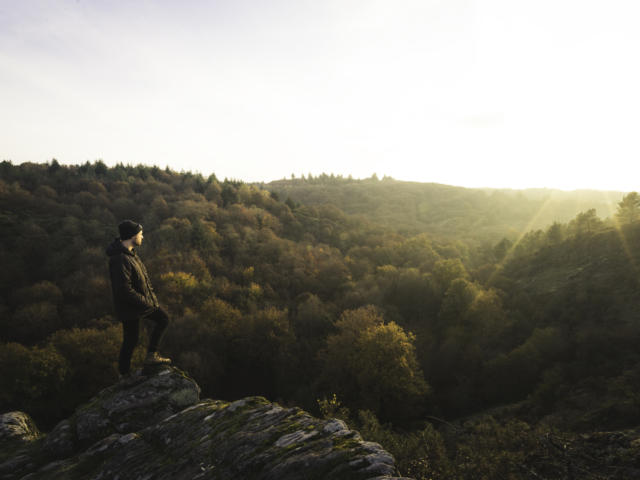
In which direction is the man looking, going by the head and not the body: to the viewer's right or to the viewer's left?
to the viewer's right

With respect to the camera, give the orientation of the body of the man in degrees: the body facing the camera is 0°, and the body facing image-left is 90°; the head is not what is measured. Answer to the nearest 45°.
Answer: approximately 270°

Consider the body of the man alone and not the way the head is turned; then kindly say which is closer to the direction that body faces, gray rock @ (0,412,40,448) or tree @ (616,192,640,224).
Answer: the tree

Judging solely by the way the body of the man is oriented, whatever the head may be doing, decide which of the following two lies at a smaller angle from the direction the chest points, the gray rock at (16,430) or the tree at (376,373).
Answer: the tree
